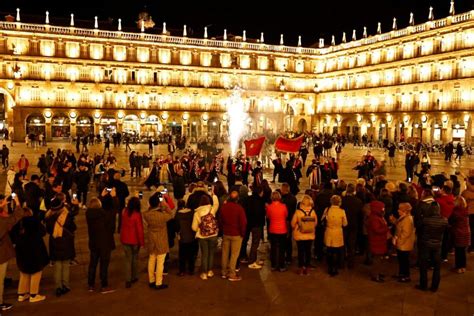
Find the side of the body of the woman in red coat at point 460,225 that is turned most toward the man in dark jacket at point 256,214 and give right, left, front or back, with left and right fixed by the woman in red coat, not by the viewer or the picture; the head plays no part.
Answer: left

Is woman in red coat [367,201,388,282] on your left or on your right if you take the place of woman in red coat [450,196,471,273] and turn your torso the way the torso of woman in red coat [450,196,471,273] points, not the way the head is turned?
on your left

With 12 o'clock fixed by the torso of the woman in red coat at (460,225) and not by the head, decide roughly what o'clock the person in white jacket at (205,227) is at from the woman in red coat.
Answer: The person in white jacket is roughly at 8 o'clock from the woman in red coat.

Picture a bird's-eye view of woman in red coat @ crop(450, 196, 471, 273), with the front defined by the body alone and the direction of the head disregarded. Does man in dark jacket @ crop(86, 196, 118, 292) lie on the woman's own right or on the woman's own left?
on the woman's own left

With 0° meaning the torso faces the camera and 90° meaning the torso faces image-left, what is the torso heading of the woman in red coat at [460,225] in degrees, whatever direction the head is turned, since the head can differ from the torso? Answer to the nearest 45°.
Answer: approximately 180°

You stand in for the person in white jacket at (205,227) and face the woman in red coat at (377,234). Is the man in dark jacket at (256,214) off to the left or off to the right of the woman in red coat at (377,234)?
left

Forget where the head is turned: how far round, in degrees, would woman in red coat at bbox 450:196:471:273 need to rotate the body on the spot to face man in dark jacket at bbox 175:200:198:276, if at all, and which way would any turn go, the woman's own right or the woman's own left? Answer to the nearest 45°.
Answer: approximately 135° to the woman's own left

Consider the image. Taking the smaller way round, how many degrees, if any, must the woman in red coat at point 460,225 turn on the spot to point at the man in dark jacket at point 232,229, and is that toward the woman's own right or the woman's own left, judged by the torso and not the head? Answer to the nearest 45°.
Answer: approximately 135° to the woman's own left

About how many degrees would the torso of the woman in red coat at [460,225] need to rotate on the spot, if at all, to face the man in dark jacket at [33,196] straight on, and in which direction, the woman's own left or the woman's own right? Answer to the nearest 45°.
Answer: approximately 90° to the woman's own left

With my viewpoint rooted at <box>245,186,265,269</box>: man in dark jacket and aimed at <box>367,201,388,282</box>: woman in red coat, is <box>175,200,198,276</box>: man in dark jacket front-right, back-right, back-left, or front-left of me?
back-right

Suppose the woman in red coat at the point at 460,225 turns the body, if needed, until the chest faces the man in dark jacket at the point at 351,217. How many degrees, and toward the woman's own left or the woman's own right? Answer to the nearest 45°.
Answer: approximately 90° to the woman's own left
